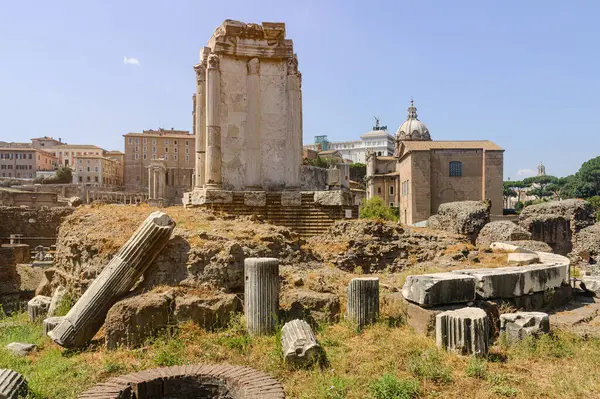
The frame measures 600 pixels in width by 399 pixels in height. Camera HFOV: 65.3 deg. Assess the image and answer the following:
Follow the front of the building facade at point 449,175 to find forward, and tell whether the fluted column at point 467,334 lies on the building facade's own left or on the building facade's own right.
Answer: on the building facade's own left

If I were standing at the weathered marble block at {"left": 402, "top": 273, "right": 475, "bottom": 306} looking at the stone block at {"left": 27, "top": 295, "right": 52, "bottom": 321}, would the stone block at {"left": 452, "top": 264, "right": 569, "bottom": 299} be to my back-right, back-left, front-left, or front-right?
back-right

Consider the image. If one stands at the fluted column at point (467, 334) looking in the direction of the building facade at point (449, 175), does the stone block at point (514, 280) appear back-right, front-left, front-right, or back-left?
front-right
